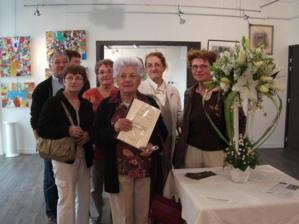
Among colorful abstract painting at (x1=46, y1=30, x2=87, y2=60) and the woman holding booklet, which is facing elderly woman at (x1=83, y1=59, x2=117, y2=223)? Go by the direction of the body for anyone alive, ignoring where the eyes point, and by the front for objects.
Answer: the colorful abstract painting

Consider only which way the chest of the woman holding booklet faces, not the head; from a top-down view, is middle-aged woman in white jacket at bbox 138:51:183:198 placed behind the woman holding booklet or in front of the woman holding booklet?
behind

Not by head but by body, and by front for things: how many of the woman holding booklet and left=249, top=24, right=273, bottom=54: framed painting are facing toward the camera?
2

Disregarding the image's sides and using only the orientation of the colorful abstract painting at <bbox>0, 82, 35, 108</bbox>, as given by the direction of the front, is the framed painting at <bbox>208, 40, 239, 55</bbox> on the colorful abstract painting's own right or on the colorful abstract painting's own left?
on the colorful abstract painting's own left

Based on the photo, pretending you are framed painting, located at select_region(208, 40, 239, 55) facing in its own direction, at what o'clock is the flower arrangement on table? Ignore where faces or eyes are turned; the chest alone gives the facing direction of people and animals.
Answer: The flower arrangement on table is roughly at 12 o'clock from the framed painting.

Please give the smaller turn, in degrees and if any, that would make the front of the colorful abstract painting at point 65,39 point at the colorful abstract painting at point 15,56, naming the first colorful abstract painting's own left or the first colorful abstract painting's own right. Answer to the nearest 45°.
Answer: approximately 90° to the first colorful abstract painting's own right
